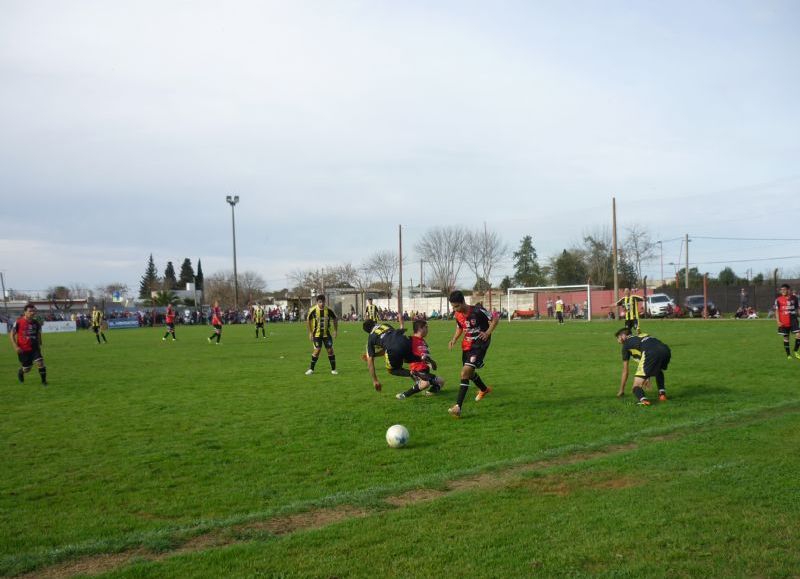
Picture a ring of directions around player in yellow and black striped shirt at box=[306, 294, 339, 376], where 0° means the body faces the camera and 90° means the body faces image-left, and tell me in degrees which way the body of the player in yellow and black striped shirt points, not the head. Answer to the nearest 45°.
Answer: approximately 0°

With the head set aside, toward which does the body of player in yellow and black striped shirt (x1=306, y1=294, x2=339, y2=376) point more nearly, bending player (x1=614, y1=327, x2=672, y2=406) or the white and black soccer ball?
the white and black soccer ball

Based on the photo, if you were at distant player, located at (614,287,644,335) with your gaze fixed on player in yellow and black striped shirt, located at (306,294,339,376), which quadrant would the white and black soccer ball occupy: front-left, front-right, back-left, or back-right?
front-left

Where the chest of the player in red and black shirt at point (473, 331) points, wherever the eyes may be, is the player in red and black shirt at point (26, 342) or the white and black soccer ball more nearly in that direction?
the white and black soccer ball

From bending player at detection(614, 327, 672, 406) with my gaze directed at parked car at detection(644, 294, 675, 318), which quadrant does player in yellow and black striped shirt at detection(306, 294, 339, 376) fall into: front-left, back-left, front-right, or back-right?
front-left

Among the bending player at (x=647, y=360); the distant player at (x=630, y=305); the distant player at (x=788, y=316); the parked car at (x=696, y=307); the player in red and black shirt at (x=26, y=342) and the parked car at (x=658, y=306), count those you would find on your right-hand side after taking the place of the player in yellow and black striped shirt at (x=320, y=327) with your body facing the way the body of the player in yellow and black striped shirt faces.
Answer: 1

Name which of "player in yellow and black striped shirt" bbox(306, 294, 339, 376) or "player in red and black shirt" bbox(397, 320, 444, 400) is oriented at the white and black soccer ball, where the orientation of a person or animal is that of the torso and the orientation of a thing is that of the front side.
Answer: the player in yellow and black striped shirt

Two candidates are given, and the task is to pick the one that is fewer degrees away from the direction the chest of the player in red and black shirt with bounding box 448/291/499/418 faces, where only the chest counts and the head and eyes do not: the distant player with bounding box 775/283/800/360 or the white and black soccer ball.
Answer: the white and black soccer ball

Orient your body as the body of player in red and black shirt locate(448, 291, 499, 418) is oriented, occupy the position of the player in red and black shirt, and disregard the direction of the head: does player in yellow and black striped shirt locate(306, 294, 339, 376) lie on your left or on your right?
on your right

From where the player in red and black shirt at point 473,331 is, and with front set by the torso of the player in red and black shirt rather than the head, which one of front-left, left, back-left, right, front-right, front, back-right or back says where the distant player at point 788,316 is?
back

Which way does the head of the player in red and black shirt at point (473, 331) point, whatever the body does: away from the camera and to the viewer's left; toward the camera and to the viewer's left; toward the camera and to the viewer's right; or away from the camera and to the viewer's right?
toward the camera and to the viewer's left

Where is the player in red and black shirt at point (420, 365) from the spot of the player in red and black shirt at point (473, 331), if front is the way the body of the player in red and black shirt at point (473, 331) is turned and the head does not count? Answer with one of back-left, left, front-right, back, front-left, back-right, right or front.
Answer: right
